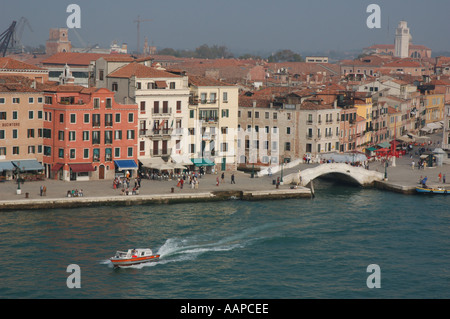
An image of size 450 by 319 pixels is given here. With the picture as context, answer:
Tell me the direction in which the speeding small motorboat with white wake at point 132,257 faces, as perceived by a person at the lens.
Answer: facing the viewer and to the left of the viewer
